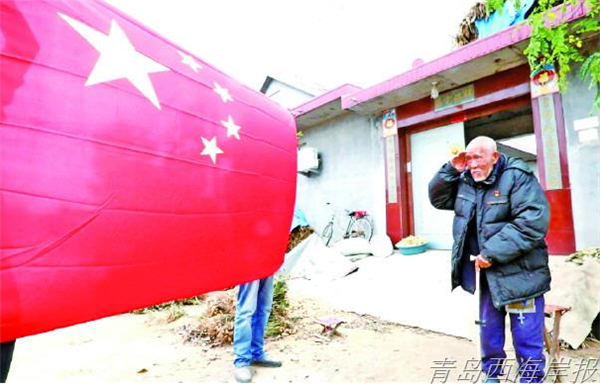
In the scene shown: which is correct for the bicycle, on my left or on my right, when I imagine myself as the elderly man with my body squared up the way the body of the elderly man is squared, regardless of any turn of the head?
on my right

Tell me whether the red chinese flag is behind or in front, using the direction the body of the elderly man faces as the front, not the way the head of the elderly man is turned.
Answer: in front

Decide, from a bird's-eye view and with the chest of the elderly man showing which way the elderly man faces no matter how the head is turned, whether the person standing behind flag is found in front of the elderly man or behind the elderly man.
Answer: in front

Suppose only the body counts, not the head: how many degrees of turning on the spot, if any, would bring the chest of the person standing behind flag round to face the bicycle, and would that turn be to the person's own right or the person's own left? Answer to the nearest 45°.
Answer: approximately 90° to the person's own left

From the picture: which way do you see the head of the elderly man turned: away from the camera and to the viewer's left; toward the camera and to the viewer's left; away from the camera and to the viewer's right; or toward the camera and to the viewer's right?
toward the camera and to the viewer's left

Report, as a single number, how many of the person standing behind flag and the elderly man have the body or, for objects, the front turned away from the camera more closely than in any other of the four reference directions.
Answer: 0

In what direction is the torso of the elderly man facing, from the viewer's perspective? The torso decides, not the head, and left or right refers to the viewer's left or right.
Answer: facing the viewer and to the left of the viewer

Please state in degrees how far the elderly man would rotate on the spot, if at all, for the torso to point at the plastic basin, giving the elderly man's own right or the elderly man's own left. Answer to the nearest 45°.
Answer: approximately 135° to the elderly man's own right

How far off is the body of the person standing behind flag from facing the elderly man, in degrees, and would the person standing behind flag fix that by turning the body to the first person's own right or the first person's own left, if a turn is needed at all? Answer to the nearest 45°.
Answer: approximately 45° to the first person's own left

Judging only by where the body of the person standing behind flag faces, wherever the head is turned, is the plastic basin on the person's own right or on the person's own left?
on the person's own left

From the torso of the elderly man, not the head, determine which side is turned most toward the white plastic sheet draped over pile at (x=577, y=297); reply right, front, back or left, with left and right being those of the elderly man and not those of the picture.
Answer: back

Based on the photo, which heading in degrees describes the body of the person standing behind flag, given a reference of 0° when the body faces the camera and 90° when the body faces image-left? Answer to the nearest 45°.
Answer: approximately 315°
